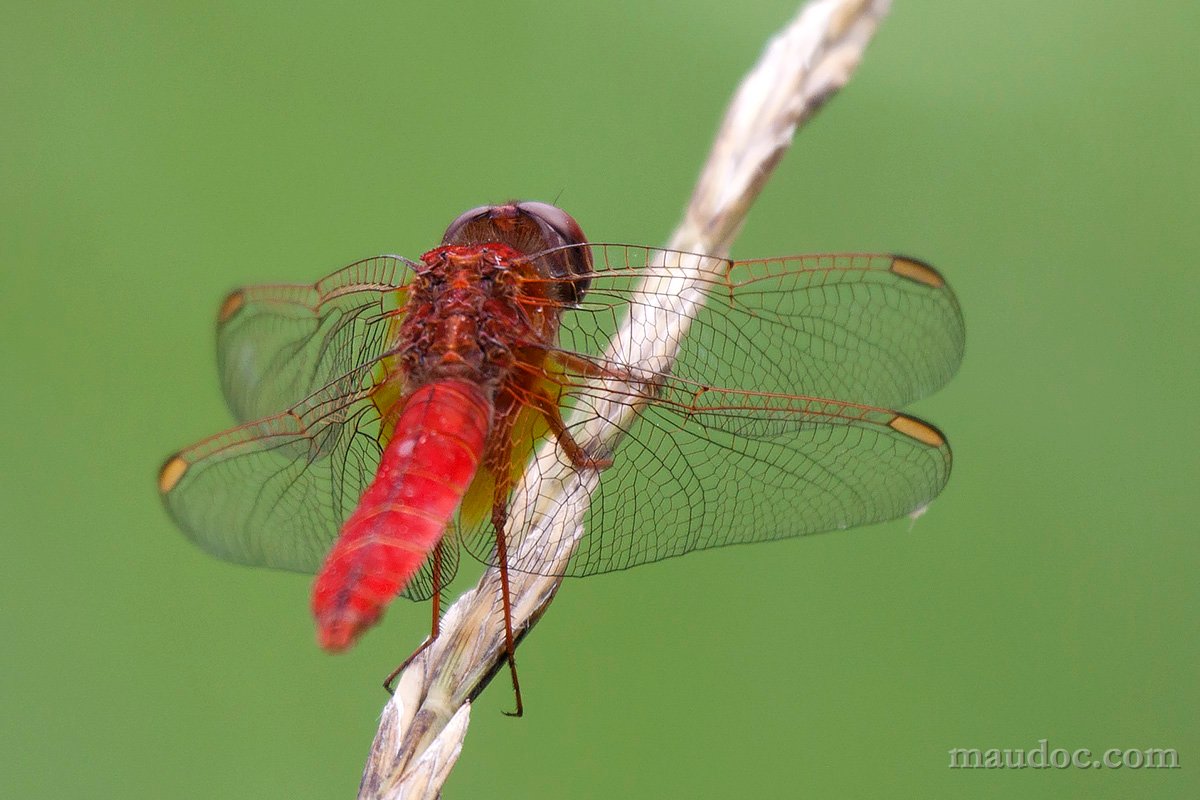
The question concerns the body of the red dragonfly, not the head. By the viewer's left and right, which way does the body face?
facing away from the viewer and to the right of the viewer
